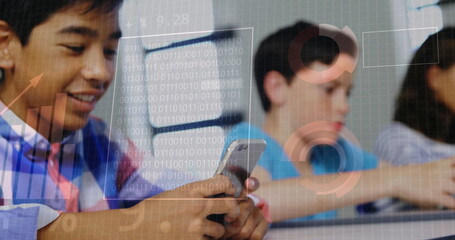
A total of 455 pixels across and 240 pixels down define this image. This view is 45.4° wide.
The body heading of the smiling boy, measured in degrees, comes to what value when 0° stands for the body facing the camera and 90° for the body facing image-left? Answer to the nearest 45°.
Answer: approximately 315°

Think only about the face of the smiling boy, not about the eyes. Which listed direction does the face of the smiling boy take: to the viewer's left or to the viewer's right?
to the viewer's right
